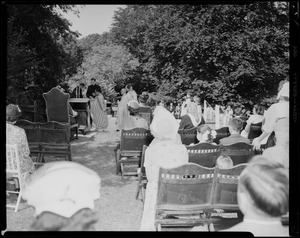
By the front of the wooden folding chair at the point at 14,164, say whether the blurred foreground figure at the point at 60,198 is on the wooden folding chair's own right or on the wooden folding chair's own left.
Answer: on the wooden folding chair's own right

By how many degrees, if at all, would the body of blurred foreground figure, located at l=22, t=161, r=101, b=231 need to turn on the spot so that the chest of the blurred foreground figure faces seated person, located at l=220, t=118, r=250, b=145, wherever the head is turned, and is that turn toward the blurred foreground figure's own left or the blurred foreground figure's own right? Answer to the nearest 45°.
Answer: approximately 45° to the blurred foreground figure's own right

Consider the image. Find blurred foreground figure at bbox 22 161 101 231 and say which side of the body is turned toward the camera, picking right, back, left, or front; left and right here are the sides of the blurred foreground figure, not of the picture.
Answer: back

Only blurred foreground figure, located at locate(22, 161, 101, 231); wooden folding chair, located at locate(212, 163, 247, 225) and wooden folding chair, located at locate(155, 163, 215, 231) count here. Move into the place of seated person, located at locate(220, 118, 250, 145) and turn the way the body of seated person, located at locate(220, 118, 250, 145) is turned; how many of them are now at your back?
3

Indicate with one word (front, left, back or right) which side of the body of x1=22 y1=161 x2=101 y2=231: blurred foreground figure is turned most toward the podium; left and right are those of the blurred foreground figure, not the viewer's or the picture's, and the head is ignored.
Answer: front

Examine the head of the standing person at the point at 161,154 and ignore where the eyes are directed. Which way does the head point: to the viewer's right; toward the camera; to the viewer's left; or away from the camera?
away from the camera

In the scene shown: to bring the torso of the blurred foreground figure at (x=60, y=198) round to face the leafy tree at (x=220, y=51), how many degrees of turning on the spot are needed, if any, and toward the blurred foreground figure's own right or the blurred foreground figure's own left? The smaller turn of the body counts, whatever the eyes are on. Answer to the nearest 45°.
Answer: approximately 45° to the blurred foreground figure's own right

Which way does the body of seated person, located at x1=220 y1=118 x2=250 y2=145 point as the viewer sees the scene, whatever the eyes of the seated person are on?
away from the camera
